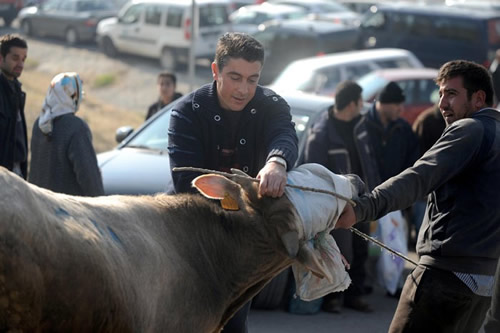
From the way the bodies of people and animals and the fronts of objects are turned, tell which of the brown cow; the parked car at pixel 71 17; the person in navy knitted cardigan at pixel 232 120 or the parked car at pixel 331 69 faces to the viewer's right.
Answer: the brown cow

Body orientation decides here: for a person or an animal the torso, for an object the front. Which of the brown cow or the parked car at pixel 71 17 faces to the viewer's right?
the brown cow

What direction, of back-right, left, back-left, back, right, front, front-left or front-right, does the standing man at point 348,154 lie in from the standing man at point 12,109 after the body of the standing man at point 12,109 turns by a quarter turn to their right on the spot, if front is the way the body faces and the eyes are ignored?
back-left

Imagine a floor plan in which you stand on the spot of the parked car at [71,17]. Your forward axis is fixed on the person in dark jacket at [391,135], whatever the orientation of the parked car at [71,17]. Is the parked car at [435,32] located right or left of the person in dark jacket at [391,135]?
left

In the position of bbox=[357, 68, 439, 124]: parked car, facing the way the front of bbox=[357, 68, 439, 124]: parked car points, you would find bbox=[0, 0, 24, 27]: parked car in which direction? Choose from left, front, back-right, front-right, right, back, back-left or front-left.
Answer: right

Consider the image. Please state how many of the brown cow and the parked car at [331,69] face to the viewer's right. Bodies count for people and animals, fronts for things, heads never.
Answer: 1

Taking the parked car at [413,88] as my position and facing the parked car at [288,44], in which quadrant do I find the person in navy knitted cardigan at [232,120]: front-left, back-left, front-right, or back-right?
back-left

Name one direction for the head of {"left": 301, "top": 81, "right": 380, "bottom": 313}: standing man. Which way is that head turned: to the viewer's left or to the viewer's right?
to the viewer's right

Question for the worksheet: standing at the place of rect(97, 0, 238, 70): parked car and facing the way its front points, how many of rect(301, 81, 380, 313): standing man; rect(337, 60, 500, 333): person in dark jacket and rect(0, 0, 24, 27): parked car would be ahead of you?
1

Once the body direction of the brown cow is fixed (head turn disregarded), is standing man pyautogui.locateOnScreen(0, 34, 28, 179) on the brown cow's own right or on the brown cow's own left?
on the brown cow's own left

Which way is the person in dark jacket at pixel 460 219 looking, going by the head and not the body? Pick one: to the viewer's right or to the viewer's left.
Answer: to the viewer's left

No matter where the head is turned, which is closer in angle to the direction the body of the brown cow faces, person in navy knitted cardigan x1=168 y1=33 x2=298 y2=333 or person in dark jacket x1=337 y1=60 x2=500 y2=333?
the person in dark jacket

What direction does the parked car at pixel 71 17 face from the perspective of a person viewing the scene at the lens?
facing away from the viewer and to the left of the viewer

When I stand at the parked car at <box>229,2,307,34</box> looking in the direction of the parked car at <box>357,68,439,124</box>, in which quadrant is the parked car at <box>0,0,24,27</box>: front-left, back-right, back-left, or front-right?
back-right

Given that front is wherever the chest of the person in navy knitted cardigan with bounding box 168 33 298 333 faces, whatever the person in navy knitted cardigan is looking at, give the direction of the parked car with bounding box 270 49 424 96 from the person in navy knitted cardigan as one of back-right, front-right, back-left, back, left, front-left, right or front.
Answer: back
